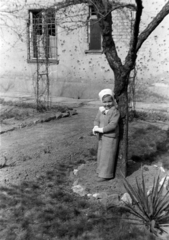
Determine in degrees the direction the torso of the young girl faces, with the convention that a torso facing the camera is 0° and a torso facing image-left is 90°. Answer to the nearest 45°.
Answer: approximately 45°

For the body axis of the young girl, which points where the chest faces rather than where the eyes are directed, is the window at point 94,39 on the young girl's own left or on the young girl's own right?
on the young girl's own right
